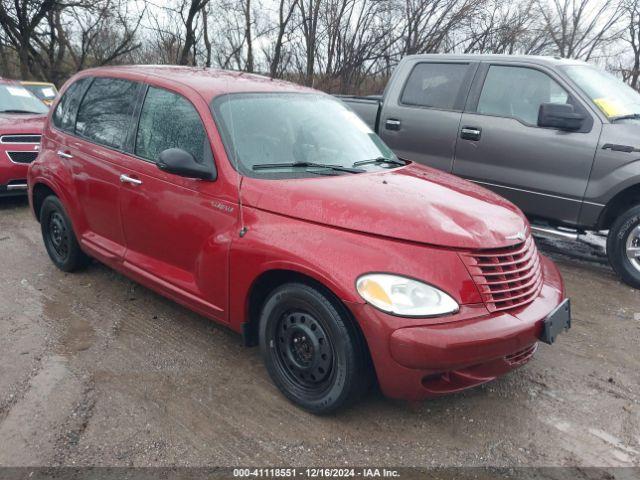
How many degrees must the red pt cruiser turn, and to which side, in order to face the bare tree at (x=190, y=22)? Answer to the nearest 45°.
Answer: approximately 135° to its left

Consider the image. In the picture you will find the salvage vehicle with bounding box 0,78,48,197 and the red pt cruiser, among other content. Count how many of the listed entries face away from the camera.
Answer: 0

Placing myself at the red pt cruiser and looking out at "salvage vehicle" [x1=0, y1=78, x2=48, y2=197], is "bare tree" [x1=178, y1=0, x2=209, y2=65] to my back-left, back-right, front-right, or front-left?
front-right

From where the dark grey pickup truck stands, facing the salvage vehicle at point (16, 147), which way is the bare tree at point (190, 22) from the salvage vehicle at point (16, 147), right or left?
right

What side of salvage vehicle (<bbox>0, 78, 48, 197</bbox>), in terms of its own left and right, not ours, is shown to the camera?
front

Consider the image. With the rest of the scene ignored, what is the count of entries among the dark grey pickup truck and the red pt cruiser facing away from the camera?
0

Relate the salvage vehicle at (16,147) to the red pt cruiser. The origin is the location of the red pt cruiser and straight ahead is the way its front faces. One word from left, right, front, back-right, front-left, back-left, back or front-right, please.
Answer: back

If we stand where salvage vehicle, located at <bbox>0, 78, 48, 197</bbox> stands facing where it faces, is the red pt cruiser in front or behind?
in front

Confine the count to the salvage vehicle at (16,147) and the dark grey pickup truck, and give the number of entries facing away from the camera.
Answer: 0

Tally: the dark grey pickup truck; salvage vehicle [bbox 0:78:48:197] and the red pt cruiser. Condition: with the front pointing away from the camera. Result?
0

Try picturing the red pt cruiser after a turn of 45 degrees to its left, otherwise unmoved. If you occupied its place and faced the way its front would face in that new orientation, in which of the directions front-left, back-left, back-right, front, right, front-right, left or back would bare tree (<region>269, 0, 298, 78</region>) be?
left

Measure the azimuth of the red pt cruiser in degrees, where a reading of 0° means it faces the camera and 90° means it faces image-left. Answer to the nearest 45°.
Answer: approximately 315°

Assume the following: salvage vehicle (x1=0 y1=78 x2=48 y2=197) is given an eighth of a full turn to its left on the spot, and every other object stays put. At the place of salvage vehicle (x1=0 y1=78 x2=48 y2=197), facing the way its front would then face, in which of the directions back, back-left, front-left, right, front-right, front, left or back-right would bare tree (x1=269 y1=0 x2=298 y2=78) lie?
left

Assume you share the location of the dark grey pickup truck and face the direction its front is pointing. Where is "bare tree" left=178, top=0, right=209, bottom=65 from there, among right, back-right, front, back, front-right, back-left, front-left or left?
back

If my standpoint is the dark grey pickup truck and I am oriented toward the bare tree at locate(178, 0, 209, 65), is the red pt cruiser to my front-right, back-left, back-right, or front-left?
back-left

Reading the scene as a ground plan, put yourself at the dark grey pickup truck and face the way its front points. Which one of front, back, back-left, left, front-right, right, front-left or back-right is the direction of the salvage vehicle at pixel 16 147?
back-right
